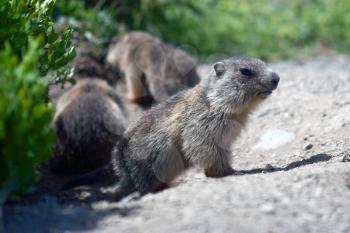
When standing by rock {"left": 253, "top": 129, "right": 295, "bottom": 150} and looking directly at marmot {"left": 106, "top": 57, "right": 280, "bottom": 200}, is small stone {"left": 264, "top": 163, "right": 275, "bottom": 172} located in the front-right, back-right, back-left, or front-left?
front-left

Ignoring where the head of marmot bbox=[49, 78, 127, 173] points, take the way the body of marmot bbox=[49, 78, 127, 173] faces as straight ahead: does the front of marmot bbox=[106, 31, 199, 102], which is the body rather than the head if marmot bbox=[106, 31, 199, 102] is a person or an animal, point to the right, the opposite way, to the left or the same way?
to the left

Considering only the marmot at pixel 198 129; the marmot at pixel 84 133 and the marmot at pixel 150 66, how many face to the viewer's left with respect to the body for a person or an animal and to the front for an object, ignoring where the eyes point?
1

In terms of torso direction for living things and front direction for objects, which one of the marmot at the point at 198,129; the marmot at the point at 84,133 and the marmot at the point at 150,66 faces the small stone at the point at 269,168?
the marmot at the point at 198,129

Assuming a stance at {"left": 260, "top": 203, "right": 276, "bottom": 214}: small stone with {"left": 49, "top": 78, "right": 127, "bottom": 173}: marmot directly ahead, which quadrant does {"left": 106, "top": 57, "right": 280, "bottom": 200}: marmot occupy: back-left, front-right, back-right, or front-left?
front-right

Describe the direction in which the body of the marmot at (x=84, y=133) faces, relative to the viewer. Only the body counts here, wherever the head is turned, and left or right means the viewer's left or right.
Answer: facing away from the viewer

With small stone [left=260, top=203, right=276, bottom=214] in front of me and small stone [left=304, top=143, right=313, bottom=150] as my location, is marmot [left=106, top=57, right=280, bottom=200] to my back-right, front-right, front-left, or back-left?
front-right

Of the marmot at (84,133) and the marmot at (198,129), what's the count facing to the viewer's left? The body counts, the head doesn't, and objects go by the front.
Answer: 0

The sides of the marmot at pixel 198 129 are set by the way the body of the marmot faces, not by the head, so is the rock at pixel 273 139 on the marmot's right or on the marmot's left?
on the marmot's left

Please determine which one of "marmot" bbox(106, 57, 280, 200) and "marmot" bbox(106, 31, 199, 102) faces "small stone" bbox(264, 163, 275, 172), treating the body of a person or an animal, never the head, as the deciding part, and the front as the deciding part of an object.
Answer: "marmot" bbox(106, 57, 280, 200)

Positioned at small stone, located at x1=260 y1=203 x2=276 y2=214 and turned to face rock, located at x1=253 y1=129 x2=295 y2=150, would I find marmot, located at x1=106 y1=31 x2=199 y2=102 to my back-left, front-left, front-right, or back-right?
front-left

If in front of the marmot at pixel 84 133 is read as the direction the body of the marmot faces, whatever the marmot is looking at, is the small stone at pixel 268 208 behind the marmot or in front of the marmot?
behind

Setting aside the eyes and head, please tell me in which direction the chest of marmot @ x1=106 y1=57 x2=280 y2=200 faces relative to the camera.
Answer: to the viewer's right

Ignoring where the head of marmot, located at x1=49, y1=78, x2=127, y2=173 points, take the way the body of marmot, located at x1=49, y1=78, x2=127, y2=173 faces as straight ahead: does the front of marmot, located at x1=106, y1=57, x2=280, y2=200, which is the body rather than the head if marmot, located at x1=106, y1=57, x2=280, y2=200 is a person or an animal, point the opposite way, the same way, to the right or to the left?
to the right

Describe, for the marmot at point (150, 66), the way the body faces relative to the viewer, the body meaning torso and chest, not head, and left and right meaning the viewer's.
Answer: facing to the left of the viewer
